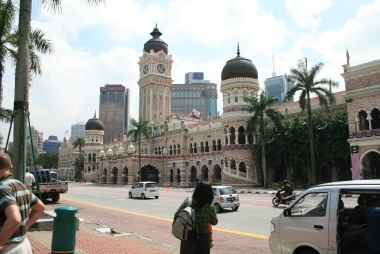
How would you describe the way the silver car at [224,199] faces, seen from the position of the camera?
facing away from the viewer and to the left of the viewer

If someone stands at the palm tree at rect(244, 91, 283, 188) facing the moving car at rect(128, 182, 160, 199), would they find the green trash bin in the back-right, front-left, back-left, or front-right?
front-left

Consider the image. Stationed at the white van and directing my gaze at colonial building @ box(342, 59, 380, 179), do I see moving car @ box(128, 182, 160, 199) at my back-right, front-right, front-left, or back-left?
front-left

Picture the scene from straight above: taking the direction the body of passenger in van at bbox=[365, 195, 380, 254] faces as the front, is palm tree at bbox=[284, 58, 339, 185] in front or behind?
in front

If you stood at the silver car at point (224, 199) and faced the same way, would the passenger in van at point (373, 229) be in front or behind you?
behind

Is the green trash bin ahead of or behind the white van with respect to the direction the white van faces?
ahead

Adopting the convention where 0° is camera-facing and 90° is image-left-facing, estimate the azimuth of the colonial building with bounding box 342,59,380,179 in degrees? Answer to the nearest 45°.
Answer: approximately 45°

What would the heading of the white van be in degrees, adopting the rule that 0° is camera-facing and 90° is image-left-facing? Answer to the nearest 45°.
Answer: approximately 90°

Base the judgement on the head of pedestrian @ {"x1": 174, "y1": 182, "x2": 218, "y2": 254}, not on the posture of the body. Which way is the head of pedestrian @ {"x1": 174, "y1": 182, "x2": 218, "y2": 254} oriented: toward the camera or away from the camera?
away from the camera

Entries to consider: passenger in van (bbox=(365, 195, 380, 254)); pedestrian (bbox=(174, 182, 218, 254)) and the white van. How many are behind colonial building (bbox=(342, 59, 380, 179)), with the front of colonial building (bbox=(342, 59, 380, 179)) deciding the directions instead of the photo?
0

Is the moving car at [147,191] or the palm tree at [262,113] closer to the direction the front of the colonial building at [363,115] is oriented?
the moving car

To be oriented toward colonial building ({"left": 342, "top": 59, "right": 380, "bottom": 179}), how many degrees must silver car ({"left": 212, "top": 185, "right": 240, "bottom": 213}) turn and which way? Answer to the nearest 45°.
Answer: approximately 90° to its right

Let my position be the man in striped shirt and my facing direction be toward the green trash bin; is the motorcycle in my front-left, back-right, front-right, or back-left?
front-right

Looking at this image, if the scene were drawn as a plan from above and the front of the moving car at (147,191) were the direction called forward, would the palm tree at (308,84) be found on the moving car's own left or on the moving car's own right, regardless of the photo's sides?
on the moving car's own right
